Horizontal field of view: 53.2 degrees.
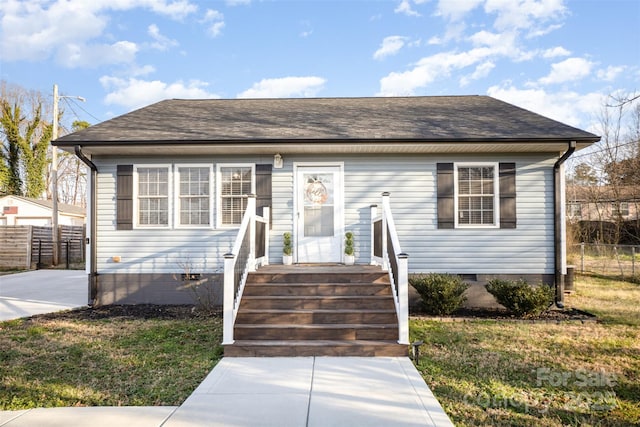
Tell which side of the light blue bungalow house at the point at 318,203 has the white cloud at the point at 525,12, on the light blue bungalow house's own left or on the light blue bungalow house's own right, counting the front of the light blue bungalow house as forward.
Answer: on the light blue bungalow house's own left

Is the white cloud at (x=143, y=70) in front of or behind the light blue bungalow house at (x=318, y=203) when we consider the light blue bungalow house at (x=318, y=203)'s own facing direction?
behind

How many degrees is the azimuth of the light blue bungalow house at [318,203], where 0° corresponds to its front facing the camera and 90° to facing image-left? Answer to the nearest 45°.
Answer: approximately 0°

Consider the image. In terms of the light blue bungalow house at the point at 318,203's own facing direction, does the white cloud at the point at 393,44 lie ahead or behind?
behind

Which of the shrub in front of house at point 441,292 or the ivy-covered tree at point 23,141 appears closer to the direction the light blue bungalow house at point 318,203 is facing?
the shrub in front of house

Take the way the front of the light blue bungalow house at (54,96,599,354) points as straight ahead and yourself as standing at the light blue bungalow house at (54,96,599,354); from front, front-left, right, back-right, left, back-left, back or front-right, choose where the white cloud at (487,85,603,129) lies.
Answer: back-left
